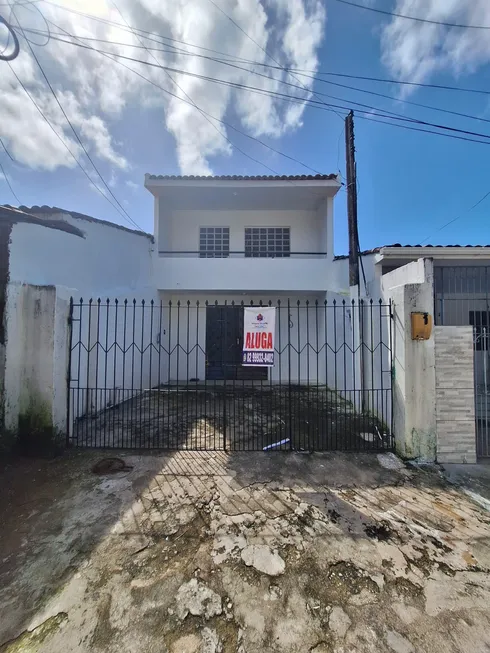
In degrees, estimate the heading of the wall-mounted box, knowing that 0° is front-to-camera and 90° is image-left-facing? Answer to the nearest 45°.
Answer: approximately 0°

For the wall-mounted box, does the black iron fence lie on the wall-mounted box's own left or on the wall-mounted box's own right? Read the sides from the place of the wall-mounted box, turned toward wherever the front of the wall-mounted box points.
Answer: on the wall-mounted box's own right

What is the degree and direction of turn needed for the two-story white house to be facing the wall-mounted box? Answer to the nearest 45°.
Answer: approximately 45° to its left

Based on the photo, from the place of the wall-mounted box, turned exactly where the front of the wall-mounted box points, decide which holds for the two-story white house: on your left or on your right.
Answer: on your right

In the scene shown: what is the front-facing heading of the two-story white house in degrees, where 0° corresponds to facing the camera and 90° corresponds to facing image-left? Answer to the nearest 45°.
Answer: approximately 0°

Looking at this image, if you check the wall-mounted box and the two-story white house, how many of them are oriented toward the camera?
2
